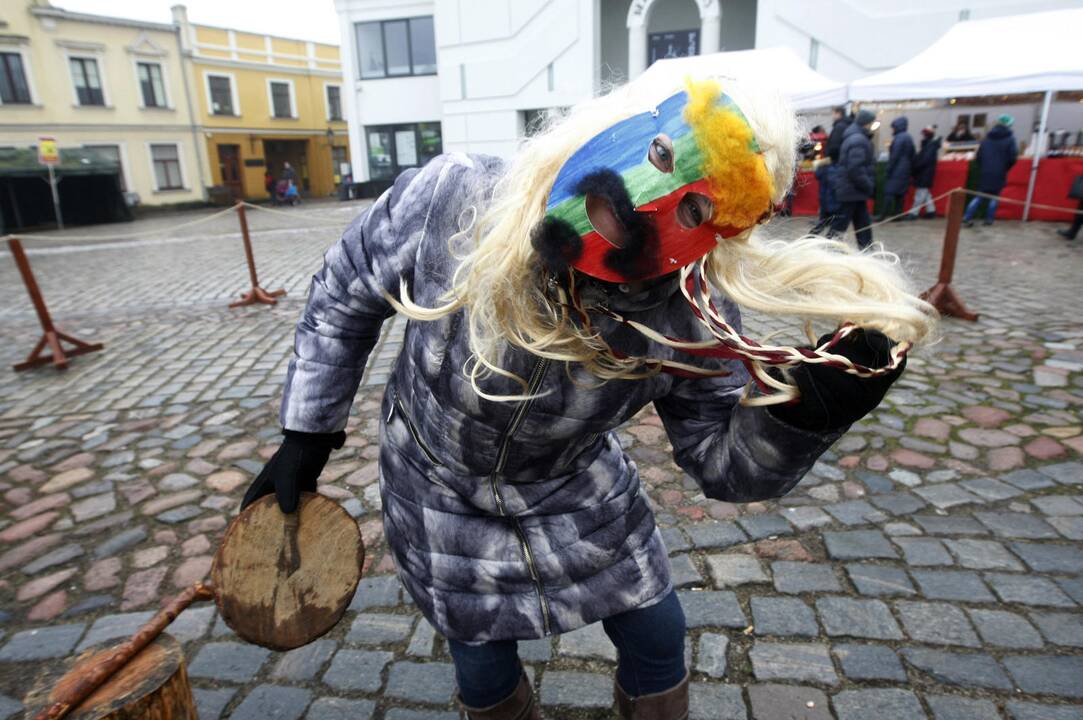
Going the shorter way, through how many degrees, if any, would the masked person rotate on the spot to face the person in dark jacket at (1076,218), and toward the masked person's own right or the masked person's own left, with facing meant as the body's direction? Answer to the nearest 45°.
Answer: approximately 135° to the masked person's own left

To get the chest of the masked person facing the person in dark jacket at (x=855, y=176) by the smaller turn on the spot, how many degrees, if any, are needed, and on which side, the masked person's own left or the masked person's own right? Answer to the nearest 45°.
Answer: approximately 135° to the masked person's own left

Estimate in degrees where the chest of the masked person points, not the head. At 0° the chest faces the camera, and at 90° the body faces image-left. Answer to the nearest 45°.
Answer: approximately 0°

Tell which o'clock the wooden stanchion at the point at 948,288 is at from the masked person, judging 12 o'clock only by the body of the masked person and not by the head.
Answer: The wooden stanchion is roughly at 7 o'clock from the masked person.
